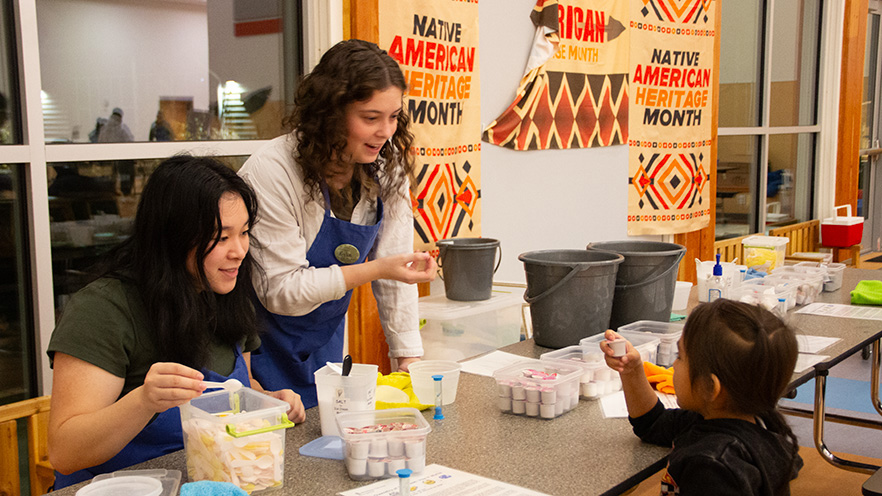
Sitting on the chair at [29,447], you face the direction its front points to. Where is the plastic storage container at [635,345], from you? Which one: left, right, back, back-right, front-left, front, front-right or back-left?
front

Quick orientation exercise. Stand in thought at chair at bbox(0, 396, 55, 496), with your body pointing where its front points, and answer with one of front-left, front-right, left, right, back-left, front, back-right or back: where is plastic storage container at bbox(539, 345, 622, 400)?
front

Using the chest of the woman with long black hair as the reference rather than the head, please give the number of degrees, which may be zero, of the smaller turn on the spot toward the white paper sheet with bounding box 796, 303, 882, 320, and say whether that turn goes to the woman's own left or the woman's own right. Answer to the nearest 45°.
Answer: approximately 45° to the woman's own left

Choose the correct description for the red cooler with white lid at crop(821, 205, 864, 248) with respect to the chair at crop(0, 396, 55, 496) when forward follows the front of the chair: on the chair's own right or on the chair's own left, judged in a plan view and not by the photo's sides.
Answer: on the chair's own left

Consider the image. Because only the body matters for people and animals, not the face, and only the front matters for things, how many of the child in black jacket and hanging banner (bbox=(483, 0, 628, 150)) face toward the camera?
1

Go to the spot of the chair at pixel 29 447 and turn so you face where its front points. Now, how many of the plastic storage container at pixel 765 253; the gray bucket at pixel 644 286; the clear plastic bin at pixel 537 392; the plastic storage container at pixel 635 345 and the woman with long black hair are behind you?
0

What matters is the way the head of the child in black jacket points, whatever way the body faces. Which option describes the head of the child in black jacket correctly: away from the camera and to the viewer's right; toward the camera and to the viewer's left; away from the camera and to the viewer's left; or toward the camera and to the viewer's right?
away from the camera and to the viewer's left

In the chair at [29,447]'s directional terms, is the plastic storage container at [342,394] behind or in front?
in front

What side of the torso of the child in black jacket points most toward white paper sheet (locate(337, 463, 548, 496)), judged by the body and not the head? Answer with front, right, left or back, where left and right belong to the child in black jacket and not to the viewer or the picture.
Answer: left

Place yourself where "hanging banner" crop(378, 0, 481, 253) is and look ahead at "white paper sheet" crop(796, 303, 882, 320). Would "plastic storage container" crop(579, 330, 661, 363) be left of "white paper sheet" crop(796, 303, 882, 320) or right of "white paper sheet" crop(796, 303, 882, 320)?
right

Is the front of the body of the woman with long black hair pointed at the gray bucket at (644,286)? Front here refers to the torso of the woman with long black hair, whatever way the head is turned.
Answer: no

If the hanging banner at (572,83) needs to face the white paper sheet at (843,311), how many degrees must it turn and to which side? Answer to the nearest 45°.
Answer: approximately 45° to its left

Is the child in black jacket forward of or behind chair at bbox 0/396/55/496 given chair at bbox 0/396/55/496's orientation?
forward

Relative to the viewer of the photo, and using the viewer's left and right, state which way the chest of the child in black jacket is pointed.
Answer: facing away from the viewer and to the left of the viewer

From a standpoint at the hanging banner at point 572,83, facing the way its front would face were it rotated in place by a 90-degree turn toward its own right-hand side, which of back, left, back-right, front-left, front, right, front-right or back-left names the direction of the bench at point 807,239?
back-right

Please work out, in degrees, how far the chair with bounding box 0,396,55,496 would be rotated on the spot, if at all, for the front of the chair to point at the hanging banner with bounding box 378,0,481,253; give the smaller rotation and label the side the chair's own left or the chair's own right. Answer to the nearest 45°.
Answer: approximately 45° to the chair's own left

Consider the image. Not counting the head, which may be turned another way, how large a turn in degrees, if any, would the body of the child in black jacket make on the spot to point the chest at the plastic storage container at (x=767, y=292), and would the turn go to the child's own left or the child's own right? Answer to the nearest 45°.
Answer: approximately 45° to the child's own right

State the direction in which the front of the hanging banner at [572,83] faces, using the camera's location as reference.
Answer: facing the viewer

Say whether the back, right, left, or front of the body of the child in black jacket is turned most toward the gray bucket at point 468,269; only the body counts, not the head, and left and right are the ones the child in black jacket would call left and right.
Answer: front

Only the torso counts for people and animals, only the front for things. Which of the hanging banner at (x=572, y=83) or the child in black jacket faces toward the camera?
the hanging banner

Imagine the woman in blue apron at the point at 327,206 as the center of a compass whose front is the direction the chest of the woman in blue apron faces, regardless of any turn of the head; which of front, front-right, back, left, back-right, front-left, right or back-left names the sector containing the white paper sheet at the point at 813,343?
front-left

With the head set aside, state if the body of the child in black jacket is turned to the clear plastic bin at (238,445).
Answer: no

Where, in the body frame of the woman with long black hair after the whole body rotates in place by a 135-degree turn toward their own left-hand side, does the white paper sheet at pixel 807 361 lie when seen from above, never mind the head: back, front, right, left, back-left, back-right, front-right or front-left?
right
